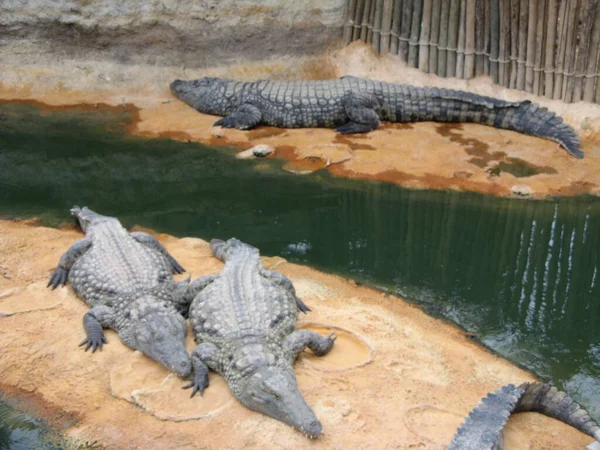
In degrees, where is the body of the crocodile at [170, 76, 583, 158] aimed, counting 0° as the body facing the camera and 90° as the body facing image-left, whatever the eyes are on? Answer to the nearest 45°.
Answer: approximately 90°

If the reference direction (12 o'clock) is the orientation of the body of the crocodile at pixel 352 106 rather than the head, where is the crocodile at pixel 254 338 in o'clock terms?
the crocodile at pixel 254 338 is roughly at 9 o'clock from the crocodile at pixel 352 106.

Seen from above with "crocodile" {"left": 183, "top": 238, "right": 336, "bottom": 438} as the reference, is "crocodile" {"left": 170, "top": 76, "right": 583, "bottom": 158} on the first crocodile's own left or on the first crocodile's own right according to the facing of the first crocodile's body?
on the first crocodile's own left

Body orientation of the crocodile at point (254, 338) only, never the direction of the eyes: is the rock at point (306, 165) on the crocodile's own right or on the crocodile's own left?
on the crocodile's own left

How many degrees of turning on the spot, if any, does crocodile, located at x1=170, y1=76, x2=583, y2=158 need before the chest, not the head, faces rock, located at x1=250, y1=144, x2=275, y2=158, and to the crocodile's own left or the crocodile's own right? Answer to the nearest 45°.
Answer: approximately 45° to the crocodile's own left

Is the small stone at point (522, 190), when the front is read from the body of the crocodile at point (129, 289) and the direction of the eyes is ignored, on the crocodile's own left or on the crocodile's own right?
on the crocodile's own left

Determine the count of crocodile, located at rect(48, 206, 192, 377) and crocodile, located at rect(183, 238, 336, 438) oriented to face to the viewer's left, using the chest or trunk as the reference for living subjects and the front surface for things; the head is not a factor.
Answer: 0

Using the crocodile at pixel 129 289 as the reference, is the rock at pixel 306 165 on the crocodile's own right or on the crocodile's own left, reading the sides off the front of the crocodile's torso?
on the crocodile's own left

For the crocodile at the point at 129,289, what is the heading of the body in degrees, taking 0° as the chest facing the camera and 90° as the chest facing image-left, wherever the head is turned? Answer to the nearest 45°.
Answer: approximately 315°

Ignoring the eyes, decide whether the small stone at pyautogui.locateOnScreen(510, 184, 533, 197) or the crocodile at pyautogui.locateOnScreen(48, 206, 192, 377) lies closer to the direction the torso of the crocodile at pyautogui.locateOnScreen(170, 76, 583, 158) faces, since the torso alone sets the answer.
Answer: the crocodile

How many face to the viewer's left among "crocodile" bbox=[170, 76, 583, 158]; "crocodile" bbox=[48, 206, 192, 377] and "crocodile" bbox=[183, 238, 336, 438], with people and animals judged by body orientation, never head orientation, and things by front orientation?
1

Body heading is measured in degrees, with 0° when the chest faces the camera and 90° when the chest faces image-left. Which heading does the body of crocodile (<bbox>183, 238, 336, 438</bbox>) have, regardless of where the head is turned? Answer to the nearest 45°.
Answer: approximately 315°
